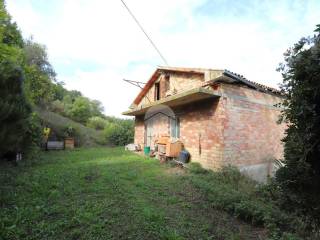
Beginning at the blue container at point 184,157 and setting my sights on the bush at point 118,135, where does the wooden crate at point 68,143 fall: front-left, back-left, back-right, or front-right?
front-left

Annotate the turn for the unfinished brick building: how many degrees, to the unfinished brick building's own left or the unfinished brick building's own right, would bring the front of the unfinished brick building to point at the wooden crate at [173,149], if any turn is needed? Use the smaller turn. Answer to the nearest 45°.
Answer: approximately 45° to the unfinished brick building's own right

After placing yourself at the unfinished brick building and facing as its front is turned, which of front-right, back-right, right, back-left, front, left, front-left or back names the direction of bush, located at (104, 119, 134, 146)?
right

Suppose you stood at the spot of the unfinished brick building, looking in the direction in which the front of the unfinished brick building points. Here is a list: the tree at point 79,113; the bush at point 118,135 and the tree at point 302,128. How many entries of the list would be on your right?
2

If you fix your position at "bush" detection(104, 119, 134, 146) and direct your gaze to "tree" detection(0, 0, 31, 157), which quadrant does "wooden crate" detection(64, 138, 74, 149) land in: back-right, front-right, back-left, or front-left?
front-right

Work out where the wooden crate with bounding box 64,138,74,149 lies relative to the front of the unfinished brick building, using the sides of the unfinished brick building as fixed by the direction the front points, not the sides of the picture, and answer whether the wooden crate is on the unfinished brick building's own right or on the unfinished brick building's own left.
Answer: on the unfinished brick building's own right

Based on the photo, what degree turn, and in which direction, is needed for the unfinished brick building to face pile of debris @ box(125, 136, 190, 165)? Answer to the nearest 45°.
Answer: approximately 45° to its right

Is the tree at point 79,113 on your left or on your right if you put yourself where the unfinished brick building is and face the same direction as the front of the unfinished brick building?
on your right

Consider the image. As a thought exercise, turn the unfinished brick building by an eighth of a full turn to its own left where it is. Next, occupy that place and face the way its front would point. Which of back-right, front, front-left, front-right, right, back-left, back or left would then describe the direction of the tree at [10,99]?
front-right
